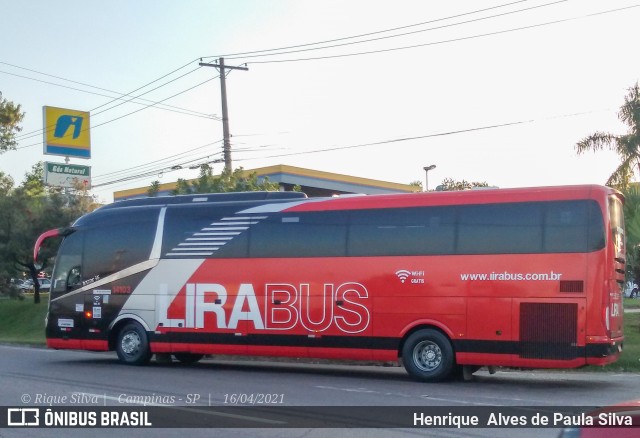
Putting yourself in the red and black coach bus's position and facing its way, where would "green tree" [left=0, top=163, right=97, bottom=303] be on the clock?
The green tree is roughly at 2 o'clock from the red and black coach bus.

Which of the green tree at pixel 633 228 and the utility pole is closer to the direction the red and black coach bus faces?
the utility pole

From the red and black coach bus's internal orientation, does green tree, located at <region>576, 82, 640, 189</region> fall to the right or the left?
on its right

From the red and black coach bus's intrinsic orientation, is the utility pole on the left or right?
on its right

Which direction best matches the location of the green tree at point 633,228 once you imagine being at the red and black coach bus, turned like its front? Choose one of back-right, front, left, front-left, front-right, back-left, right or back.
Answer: back-right

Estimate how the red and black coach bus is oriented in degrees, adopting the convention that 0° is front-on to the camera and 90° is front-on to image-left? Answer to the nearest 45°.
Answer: approximately 90°

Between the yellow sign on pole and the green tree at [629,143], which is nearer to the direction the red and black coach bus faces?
the yellow sign on pole

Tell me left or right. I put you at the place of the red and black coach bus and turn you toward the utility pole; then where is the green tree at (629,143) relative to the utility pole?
right

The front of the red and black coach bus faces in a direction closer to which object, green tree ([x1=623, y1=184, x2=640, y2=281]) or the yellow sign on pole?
the yellow sign on pole

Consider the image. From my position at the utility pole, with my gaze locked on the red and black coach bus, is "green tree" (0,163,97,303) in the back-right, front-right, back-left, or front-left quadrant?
back-right

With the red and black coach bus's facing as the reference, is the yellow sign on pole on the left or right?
on its right
